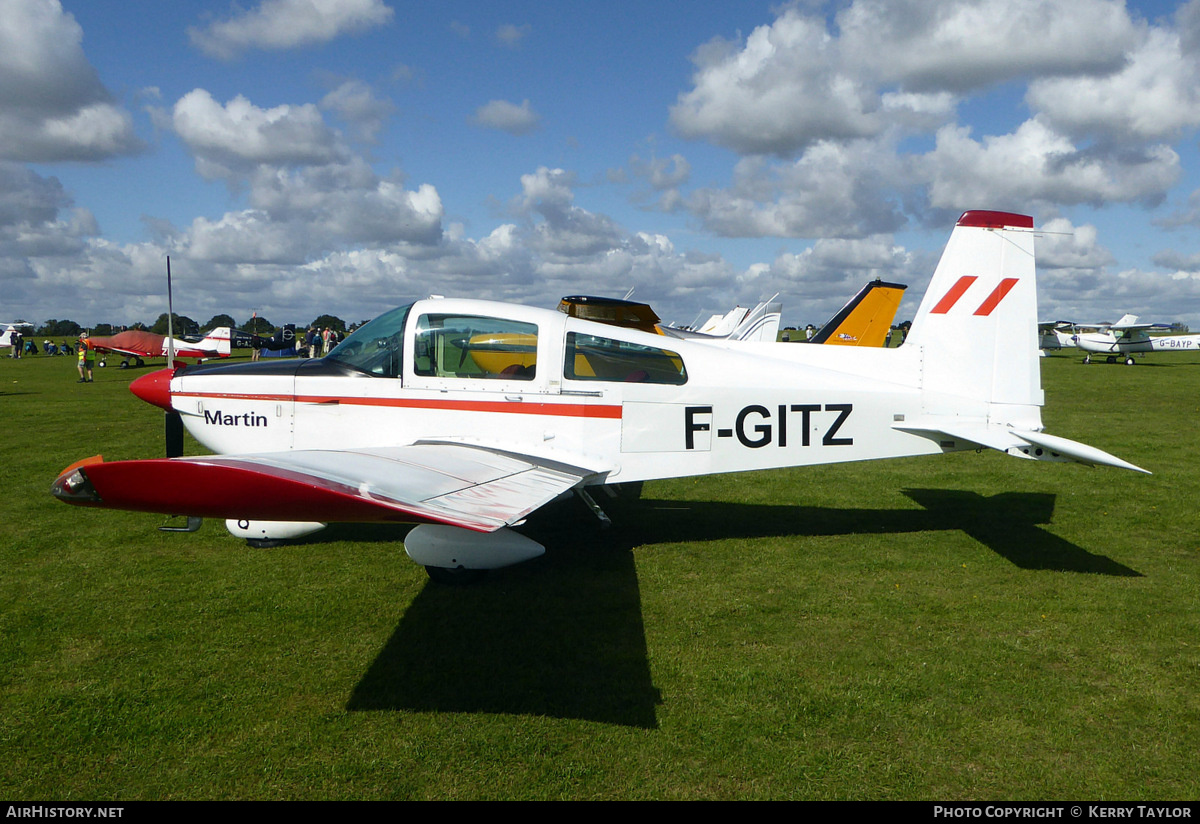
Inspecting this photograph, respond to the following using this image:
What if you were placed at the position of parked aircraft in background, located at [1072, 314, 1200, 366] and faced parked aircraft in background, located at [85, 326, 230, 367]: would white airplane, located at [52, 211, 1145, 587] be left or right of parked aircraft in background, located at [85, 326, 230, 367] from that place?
left

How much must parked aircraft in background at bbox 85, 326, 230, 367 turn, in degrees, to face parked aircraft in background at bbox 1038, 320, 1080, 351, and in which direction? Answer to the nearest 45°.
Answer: approximately 180°

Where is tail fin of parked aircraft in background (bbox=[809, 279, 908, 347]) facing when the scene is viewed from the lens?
facing to the left of the viewer

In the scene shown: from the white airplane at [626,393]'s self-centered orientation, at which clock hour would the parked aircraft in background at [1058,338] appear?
The parked aircraft in background is roughly at 4 o'clock from the white airplane.

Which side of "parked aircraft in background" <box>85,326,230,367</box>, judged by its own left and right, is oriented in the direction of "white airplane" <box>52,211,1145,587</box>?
left

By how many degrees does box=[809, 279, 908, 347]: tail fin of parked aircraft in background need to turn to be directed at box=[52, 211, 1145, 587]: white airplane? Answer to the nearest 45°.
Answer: approximately 90° to its left

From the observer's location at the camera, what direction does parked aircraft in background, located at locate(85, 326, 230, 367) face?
facing to the left of the viewer

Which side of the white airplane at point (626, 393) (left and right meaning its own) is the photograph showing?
left
